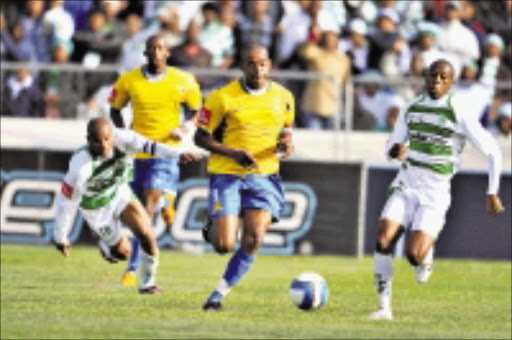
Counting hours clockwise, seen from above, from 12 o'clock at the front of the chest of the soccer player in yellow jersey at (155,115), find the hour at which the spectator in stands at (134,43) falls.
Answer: The spectator in stands is roughly at 6 o'clock from the soccer player in yellow jersey.

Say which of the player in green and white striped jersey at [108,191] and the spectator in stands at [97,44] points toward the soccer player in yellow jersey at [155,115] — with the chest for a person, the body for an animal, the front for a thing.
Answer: the spectator in stands

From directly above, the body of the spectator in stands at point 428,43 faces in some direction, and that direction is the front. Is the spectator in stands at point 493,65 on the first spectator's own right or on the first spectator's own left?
on the first spectator's own left

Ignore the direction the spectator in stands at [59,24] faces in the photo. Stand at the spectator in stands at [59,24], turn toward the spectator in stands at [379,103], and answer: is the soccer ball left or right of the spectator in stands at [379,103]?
right

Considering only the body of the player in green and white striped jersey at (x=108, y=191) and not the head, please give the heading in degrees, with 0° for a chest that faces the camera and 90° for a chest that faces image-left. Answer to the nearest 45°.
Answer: approximately 315°

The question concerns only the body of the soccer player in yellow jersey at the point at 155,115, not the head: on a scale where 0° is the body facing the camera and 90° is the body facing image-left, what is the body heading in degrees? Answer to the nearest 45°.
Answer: approximately 0°

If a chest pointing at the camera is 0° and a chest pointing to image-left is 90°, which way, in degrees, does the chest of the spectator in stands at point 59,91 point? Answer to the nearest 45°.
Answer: approximately 0°

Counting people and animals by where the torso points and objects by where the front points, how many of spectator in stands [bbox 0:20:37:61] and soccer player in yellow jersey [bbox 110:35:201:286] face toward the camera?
2

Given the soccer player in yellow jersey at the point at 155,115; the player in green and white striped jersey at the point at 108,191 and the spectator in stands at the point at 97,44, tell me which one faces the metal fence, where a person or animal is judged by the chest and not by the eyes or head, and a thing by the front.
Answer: the spectator in stands

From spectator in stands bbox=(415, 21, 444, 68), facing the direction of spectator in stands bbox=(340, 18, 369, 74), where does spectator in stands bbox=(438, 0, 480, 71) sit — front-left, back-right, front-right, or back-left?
back-right

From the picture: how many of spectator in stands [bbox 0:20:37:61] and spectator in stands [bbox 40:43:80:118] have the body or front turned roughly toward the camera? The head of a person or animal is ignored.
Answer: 2

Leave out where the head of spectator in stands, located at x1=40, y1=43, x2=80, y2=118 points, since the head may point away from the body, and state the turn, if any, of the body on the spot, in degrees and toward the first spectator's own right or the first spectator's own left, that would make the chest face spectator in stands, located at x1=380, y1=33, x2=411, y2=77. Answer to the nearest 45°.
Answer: approximately 90° to the first spectator's own left

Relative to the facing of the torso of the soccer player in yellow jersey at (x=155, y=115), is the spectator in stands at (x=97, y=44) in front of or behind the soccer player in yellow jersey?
behind
